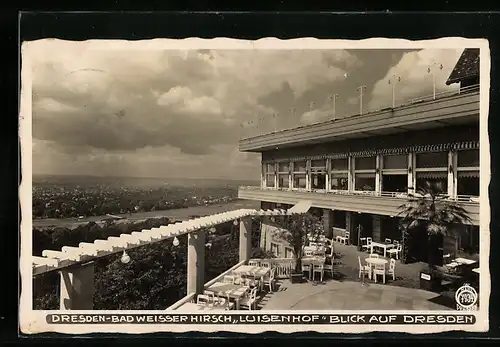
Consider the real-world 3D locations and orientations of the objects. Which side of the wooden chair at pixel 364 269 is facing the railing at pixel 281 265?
back

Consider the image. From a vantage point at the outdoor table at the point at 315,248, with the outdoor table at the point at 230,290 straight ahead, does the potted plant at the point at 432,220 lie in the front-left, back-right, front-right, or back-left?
back-left

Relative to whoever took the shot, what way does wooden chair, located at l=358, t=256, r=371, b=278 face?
facing to the right of the viewer
